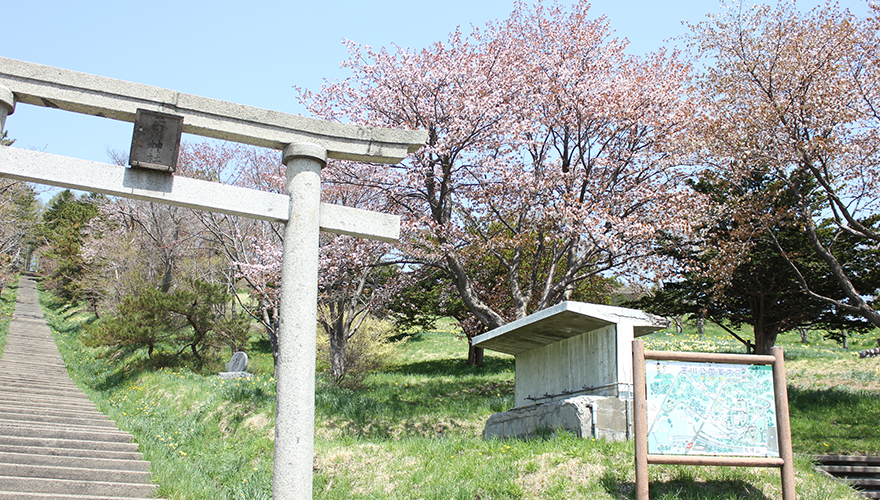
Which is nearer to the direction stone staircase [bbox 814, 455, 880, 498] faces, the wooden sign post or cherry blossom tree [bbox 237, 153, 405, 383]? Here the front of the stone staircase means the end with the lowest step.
the wooden sign post

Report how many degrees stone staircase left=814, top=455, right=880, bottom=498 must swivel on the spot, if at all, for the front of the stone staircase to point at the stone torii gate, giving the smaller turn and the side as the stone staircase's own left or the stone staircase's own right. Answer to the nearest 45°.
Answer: approximately 45° to the stone staircase's own right

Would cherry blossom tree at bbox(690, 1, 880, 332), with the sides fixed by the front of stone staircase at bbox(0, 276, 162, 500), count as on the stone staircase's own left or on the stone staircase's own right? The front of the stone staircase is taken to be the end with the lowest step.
on the stone staircase's own left

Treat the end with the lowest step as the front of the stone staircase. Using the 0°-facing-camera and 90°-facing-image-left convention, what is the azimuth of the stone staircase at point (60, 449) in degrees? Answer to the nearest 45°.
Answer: approximately 0°

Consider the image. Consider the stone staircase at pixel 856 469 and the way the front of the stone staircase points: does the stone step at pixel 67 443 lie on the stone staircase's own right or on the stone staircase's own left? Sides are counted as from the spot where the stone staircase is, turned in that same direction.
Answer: on the stone staircase's own right

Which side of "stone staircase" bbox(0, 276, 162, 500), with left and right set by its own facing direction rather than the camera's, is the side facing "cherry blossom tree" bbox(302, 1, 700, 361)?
left

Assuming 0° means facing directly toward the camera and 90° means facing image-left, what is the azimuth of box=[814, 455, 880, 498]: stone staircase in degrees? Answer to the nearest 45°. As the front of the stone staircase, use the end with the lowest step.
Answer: approximately 0°

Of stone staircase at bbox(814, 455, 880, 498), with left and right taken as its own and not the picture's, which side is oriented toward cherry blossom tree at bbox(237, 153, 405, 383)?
right

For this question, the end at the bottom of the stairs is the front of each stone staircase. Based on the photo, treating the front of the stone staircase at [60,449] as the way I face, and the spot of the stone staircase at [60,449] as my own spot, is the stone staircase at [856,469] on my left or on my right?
on my left
